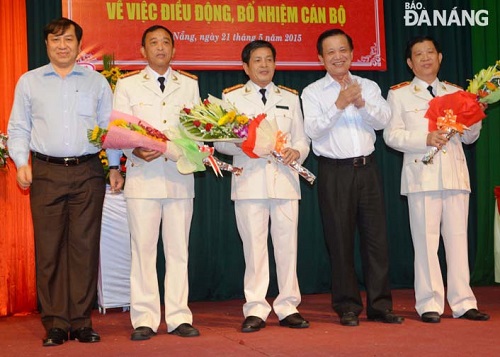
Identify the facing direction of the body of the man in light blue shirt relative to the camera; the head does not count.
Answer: toward the camera

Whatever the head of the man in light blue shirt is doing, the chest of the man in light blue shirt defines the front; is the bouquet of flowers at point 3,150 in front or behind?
behind

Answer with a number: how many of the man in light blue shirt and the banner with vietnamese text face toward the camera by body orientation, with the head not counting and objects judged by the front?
2

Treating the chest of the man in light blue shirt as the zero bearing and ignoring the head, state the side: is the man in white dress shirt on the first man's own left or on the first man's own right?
on the first man's own left

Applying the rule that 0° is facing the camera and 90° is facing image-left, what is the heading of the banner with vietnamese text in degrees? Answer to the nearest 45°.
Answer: approximately 0°

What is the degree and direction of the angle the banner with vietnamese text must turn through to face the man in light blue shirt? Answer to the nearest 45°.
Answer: approximately 45° to its right

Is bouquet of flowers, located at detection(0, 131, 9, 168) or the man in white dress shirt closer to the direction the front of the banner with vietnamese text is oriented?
the man in white dress shirt

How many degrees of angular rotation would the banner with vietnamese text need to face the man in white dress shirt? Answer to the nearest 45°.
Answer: approximately 45° to its left
